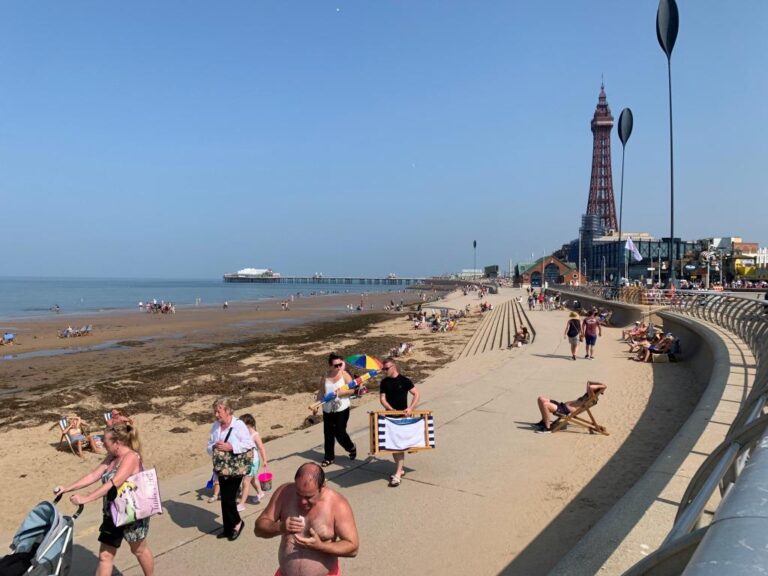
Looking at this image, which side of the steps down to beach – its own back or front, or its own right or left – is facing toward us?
left

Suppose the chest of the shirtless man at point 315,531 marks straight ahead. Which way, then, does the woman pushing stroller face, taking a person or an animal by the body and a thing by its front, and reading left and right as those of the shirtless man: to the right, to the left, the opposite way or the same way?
to the right

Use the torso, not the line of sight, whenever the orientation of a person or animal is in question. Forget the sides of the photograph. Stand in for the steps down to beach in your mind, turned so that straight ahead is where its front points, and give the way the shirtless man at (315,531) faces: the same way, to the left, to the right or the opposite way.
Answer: to the left

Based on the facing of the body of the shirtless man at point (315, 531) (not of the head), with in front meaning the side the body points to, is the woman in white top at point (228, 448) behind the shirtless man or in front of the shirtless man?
behind

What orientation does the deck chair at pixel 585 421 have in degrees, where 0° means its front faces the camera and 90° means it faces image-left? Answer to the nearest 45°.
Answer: approximately 90°

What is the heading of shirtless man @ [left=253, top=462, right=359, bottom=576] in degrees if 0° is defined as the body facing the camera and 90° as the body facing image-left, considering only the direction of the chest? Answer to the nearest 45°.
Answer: approximately 0°

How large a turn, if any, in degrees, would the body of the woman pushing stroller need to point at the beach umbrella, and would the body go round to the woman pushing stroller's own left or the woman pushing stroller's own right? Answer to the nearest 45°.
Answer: approximately 135° to the woman pushing stroller's own right

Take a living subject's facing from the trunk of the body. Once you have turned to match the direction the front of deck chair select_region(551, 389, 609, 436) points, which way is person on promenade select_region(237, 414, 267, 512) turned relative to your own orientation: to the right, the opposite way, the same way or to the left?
to the left

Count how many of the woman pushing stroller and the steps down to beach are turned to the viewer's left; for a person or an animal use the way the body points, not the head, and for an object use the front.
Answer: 2

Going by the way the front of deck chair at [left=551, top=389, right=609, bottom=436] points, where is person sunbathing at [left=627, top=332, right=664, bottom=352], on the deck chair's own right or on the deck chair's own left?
on the deck chair's own right

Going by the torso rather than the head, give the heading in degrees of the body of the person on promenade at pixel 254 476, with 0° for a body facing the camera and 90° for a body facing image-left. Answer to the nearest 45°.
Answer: approximately 45°

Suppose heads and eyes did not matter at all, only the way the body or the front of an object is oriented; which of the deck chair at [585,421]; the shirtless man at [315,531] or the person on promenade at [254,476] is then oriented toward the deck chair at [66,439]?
the deck chair at [585,421]
